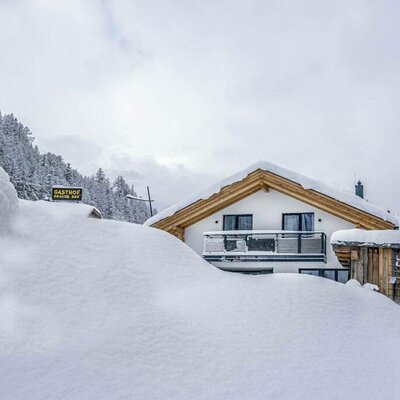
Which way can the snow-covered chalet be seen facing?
toward the camera

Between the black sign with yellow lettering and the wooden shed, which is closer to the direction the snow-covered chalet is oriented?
the wooden shed

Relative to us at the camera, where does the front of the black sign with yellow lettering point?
facing the viewer

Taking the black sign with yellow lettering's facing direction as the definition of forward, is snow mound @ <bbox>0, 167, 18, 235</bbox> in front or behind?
in front

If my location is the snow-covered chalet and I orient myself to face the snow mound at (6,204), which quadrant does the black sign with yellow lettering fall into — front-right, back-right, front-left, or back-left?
front-right

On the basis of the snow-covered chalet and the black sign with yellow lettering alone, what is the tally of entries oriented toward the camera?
2

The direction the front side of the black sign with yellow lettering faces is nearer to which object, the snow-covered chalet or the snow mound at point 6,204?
the snow mound

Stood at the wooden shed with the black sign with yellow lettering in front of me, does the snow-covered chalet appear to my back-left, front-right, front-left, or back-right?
front-right

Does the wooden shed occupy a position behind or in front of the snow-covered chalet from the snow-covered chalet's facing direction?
in front

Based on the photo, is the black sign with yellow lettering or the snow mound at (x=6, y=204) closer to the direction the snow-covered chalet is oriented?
the snow mound

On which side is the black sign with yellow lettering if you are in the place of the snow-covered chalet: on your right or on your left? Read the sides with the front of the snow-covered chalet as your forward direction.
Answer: on your right

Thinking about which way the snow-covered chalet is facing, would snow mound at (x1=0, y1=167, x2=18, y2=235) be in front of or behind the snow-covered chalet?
in front
